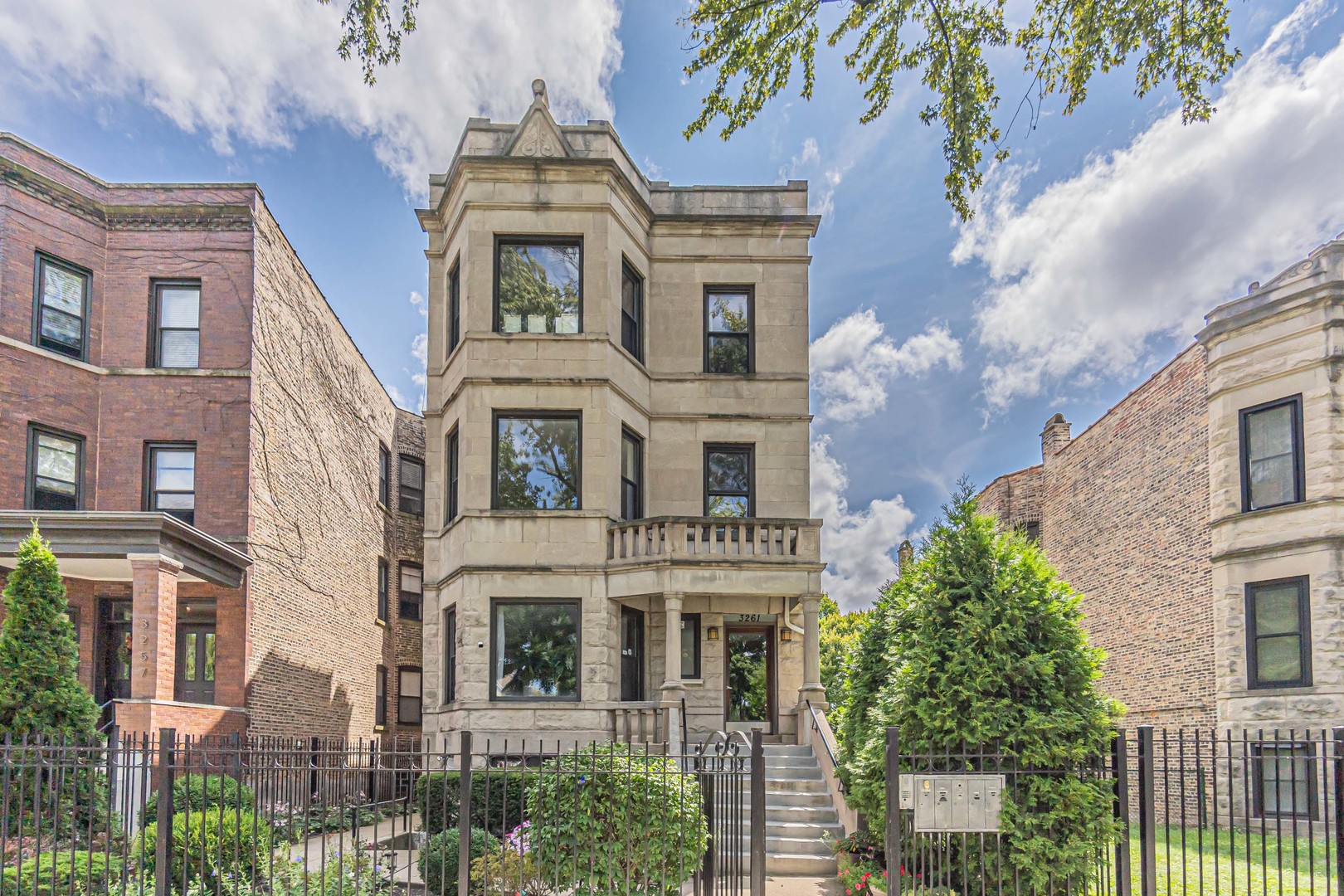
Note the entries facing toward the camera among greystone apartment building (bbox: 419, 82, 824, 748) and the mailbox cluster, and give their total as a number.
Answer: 2

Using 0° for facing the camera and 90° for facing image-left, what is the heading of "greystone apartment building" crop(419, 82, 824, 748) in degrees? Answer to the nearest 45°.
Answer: approximately 0°

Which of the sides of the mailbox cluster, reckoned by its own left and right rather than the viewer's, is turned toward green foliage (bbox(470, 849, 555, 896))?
right

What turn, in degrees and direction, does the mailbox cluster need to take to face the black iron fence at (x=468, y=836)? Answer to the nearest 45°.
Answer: approximately 90° to its right

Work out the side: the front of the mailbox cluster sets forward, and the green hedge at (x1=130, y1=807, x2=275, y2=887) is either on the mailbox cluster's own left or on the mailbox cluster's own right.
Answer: on the mailbox cluster's own right

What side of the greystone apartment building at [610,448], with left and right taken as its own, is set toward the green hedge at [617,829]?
front

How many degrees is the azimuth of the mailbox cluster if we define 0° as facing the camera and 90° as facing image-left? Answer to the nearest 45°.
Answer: approximately 0°

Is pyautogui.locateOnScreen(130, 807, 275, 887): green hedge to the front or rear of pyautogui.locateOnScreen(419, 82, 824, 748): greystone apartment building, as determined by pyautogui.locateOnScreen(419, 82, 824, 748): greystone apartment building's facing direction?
to the front

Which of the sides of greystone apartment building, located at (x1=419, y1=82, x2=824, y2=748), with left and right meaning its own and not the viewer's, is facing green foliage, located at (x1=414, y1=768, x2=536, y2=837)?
front

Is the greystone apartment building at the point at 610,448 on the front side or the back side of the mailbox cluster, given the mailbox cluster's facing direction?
on the back side

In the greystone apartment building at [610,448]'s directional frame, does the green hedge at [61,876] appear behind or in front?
in front
